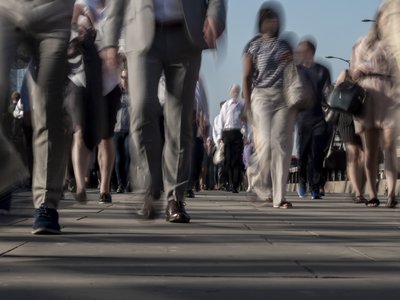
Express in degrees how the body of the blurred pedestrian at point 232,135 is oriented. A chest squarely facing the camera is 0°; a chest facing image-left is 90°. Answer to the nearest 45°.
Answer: approximately 0°

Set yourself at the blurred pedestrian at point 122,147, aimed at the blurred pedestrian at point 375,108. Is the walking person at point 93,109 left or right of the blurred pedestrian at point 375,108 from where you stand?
right

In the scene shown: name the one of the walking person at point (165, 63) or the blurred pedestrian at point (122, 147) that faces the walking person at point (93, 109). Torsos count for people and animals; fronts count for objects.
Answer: the blurred pedestrian

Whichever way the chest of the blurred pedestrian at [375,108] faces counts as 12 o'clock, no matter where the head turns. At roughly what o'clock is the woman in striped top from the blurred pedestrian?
The woman in striped top is roughly at 2 o'clock from the blurred pedestrian.

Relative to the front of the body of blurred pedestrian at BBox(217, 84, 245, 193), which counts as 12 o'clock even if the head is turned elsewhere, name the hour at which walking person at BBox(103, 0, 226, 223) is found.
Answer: The walking person is roughly at 12 o'clock from the blurred pedestrian.

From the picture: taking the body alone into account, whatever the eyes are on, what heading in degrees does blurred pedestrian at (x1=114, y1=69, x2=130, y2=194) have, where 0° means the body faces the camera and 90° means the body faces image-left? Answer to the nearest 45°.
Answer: approximately 0°

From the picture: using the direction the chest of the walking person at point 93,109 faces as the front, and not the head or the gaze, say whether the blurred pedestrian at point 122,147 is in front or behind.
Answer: behind
